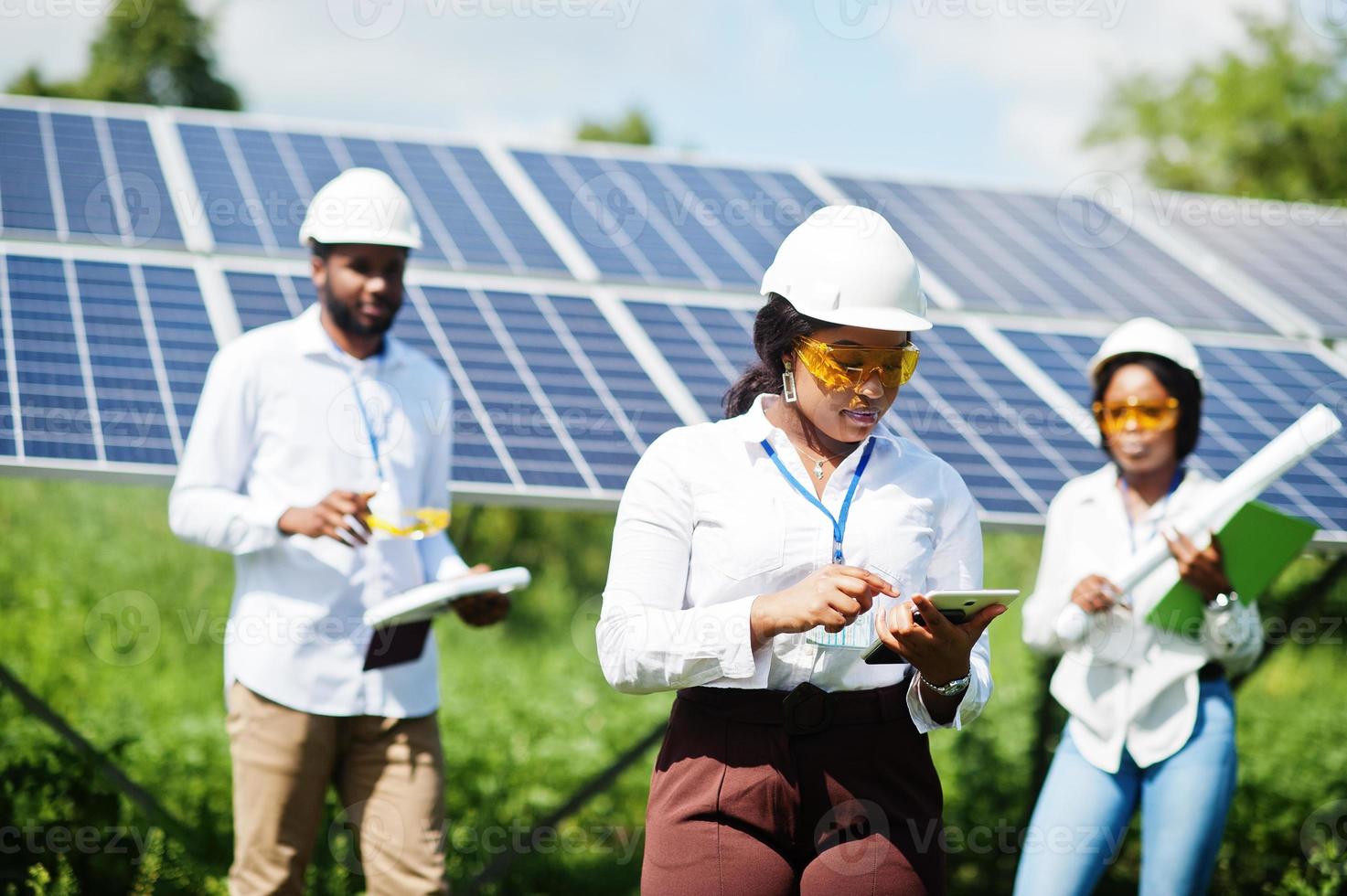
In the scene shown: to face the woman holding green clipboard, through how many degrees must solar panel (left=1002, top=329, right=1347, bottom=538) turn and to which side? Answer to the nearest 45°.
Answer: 0° — it already faces them

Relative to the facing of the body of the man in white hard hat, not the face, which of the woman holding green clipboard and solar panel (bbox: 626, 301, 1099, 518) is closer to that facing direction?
the woman holding green clipboard

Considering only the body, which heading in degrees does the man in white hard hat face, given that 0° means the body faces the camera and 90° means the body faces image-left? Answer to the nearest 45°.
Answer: approximately 315°

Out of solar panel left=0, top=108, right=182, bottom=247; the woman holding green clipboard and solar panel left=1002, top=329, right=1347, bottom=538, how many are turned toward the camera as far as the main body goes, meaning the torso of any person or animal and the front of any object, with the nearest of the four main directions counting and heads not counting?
3

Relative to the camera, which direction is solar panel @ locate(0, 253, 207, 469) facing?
toward the camera

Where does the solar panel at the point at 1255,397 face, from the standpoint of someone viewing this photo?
facing the viewer

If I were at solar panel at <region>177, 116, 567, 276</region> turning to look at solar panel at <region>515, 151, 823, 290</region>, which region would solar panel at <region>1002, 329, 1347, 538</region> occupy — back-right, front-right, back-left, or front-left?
front-right

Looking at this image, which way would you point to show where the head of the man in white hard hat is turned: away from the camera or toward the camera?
toward the camera

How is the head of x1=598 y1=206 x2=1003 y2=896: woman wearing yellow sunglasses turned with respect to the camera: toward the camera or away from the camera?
toward the camera

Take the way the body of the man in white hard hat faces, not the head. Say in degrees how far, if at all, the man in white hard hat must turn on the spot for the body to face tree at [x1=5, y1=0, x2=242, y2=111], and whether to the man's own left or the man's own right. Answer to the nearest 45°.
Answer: approximately 135° to the man's own left

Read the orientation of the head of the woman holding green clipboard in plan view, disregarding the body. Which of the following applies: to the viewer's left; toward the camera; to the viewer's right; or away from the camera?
toward the camera

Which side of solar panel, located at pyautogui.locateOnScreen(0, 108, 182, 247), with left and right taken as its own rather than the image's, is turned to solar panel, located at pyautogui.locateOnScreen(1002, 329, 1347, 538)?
left

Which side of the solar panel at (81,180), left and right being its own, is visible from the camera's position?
front

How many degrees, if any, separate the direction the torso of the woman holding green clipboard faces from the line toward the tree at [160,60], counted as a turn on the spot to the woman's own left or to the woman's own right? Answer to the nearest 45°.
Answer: approximately 135° to the woman's own right

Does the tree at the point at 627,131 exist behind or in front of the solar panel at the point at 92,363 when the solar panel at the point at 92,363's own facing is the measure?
behind

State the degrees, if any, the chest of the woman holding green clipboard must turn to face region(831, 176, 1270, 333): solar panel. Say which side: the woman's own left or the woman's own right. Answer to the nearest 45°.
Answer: approximately 180°

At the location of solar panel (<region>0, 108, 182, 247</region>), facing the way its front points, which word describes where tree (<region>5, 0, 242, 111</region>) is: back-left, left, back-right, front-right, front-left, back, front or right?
back

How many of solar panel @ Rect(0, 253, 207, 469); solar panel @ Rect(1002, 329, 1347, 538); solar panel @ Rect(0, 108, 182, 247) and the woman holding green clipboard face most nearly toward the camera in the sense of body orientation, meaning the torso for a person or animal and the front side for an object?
4

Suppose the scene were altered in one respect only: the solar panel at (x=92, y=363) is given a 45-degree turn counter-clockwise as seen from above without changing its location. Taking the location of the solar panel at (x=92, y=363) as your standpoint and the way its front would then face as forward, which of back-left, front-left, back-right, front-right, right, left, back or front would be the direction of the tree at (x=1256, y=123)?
left
